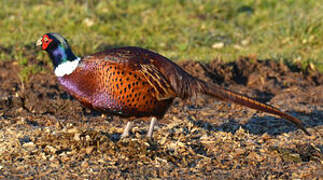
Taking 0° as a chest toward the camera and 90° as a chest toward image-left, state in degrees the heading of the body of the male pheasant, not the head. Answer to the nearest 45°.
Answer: approximately 90°
